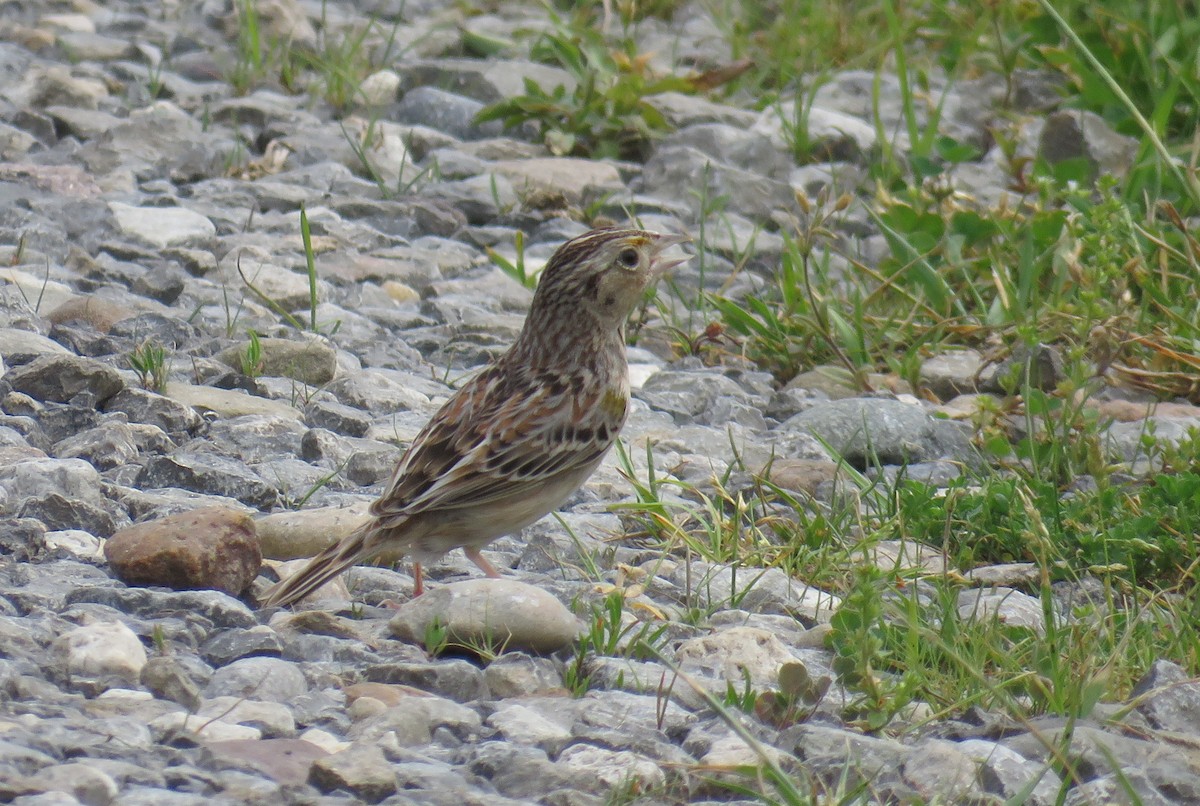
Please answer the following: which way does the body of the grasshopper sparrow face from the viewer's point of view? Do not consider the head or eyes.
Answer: to the viewer's right

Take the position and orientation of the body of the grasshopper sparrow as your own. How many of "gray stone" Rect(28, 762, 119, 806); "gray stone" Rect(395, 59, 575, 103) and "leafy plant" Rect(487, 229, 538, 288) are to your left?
2

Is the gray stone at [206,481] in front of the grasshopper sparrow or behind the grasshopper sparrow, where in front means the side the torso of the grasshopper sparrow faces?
behind

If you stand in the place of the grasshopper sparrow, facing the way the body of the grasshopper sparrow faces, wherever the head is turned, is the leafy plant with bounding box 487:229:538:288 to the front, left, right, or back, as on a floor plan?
left

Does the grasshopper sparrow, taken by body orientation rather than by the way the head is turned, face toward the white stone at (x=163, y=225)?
no

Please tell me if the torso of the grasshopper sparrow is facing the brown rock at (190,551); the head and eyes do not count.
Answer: no

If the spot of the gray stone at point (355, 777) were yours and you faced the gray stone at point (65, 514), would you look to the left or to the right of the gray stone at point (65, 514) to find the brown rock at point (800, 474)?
right

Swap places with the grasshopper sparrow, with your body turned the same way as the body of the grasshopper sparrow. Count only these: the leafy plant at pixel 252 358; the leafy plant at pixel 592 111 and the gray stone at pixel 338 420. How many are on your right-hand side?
0

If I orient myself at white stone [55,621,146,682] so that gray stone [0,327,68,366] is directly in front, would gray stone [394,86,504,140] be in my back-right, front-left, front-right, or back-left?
front-right

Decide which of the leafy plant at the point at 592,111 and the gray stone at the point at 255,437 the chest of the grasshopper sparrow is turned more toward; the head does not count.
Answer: the leafy plant

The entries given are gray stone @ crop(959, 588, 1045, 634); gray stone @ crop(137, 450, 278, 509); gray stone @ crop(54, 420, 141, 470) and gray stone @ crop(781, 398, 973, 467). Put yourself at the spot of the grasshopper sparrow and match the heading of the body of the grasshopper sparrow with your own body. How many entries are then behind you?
2

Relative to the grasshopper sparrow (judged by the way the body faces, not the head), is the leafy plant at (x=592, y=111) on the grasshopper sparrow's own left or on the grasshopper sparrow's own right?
on the grasshopper sparrow's own left

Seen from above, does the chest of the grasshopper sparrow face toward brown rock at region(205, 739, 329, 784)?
no

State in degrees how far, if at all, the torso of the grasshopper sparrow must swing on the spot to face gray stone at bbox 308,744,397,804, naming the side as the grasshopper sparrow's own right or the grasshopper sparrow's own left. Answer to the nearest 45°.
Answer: approximately 90° to the grasshopper sparrow's own right

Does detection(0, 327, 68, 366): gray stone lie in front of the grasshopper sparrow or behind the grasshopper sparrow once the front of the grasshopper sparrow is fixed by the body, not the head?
behind
